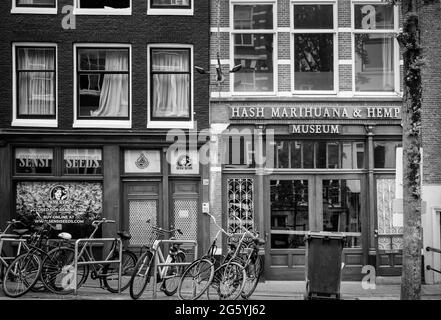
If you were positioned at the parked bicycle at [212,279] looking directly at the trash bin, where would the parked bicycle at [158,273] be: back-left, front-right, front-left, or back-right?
back-left

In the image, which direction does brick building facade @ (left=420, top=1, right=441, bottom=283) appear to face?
toward the camera

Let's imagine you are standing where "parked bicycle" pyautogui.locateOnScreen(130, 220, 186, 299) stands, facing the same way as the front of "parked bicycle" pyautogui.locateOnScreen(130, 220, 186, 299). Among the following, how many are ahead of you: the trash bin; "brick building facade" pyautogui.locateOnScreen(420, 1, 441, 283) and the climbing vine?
0

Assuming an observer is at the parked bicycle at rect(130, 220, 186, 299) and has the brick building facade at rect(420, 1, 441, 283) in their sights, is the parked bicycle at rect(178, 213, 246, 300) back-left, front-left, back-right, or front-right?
front-right

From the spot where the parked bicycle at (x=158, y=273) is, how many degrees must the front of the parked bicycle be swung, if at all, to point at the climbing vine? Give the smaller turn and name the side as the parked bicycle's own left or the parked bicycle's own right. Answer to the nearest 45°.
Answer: approximately 135° to the parked bicycle's own left

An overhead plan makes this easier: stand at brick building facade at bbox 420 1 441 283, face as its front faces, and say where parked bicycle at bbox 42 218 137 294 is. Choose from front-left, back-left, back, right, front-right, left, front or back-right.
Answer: front-right

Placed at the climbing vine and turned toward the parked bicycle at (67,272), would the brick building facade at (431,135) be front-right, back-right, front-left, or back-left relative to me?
back-right
